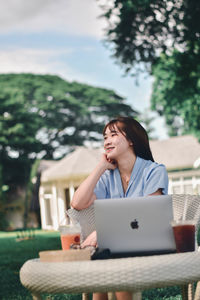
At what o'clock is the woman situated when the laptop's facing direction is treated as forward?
The woman is roughly at 12 o'clock from the laptop.

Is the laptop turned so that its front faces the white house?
yes

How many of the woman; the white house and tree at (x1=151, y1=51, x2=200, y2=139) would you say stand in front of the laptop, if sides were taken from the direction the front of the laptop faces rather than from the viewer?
3

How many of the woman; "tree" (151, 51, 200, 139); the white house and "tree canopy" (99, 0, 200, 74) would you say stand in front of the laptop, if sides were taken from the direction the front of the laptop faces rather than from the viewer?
4

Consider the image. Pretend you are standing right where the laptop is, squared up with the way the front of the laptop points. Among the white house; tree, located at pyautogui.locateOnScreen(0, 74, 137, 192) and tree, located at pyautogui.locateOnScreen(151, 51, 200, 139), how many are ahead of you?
3

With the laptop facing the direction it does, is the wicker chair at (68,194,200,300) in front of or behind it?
in front

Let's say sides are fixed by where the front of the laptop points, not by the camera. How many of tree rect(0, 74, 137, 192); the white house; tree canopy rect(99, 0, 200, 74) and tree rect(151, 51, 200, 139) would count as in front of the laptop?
4

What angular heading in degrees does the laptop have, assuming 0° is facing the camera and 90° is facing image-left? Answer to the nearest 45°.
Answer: approximately 180°

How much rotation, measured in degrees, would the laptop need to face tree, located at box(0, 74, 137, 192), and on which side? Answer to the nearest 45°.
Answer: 0° — it already faces it
